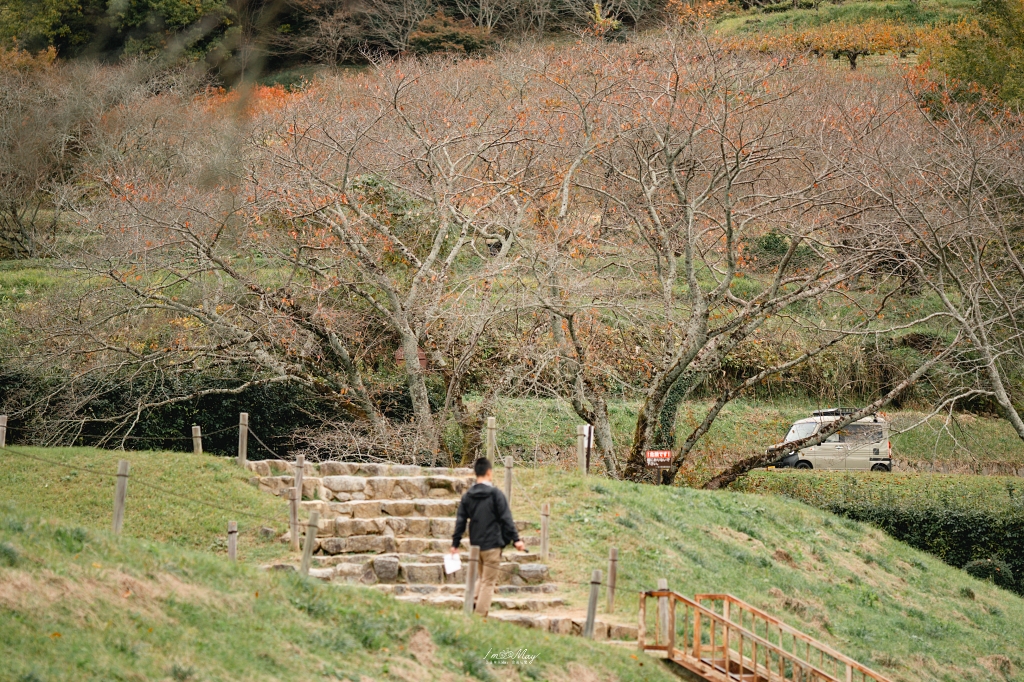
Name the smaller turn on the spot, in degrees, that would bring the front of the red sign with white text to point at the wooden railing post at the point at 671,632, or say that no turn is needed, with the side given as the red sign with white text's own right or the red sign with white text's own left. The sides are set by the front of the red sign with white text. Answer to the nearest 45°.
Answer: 0° — it already faces it

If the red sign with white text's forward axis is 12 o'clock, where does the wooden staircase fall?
The wooden staircase is roughly at 12 o'clock from the red sign with white text.

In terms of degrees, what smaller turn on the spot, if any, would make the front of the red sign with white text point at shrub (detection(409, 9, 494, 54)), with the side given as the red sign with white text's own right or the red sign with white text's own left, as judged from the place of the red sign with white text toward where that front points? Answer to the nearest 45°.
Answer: approximately 180°

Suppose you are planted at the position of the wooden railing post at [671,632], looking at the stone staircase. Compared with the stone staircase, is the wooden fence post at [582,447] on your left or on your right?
right

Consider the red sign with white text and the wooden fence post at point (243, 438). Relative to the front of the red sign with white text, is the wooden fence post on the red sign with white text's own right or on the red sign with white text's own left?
on the red sign with white text's own right

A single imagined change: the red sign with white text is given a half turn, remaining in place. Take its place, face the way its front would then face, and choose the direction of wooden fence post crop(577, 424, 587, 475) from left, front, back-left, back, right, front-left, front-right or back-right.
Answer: left

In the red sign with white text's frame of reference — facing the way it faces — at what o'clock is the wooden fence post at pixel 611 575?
The wooden fence post is roughly at 12 o'clock from the red sign with white text.

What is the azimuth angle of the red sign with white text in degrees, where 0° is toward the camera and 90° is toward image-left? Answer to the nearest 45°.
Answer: approximately 0°

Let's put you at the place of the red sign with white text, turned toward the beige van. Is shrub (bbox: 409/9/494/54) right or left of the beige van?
left

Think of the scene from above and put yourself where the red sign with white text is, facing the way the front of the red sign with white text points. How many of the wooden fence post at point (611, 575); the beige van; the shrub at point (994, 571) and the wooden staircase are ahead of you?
2

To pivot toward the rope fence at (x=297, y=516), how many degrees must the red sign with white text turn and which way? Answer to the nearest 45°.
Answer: approximately 45° to its right

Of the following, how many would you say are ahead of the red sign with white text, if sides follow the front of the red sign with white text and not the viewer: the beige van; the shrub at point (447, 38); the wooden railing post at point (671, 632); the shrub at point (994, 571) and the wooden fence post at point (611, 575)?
2
